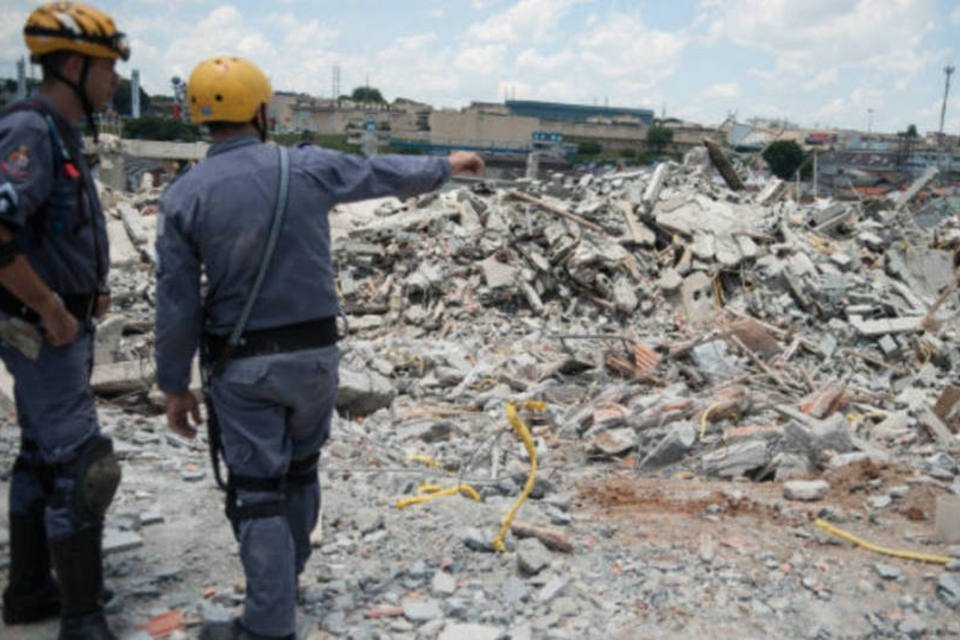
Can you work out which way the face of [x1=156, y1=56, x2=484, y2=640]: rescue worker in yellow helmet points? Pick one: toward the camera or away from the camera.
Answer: away from the camera

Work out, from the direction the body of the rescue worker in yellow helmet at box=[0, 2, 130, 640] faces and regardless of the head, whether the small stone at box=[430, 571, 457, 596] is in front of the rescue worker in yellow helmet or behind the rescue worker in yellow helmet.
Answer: in front

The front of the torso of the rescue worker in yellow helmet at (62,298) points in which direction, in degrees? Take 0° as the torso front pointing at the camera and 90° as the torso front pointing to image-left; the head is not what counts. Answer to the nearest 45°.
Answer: approximately 270°

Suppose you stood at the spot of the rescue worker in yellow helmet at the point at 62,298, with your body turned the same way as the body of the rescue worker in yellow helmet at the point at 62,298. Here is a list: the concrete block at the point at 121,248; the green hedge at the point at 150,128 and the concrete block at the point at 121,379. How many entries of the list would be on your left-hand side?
3

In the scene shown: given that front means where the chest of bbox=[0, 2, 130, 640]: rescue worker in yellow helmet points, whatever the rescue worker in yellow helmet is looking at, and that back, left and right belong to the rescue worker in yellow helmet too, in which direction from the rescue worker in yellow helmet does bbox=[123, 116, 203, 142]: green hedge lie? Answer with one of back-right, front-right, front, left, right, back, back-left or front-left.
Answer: left

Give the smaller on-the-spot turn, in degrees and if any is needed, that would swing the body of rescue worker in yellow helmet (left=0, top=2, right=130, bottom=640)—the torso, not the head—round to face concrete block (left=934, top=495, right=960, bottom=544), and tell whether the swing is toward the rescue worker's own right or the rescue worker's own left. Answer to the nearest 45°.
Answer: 0° — they already face it

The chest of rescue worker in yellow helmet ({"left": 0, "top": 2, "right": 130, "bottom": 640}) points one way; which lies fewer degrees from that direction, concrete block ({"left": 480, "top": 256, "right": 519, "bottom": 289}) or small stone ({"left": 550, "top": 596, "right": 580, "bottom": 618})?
the small stone

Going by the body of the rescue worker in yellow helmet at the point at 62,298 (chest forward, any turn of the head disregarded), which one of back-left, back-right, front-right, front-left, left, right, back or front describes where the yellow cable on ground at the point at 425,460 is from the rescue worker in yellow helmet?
front-left

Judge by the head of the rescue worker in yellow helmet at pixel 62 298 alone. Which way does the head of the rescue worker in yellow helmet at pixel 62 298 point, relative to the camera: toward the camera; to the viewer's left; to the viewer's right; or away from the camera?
to the viewer's right

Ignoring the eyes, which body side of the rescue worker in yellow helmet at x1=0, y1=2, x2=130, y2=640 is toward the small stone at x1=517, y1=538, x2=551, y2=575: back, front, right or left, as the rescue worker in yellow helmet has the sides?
front

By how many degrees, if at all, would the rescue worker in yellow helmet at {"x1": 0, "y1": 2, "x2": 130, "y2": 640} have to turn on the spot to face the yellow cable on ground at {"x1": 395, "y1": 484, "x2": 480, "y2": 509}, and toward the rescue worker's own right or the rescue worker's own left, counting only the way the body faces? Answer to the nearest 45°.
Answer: approximately 45° to the rescue worker's own left

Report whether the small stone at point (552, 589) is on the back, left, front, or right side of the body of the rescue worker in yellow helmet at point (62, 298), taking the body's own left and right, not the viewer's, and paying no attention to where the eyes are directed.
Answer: front
